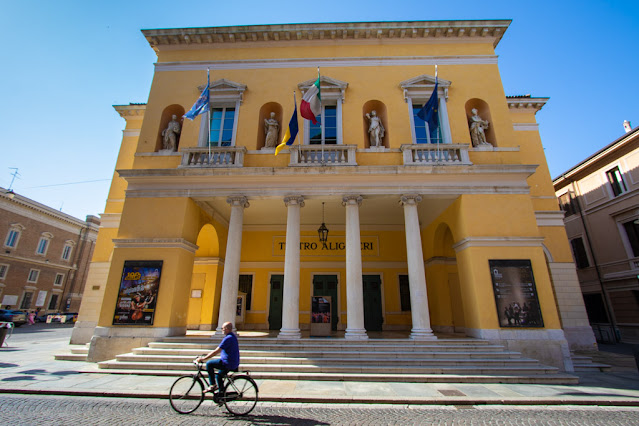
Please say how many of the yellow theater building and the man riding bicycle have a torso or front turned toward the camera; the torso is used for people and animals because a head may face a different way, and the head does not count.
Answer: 1

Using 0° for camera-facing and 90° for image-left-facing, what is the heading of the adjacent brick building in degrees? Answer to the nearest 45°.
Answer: approximately 315°

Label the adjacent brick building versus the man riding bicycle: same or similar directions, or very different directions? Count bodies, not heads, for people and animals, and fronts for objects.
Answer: very different directions

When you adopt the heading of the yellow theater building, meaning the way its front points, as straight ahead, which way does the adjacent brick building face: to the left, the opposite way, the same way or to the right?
to the left

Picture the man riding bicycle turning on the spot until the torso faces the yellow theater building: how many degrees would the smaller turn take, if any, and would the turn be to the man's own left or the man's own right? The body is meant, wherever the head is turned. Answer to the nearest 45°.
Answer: approximately 135° to the man's own right

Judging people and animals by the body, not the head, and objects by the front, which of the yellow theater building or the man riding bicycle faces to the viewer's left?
the man riding bicycle

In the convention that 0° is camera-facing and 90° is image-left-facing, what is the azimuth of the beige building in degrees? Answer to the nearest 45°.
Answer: approximately 45°

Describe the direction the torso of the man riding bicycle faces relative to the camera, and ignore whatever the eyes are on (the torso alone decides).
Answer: to the viewer's left

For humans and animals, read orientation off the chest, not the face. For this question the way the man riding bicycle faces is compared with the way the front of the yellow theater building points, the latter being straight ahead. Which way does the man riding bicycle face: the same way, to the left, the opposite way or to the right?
to the right

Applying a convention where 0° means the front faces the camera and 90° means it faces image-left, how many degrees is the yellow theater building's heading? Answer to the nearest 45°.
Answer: approximately 0°
